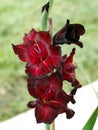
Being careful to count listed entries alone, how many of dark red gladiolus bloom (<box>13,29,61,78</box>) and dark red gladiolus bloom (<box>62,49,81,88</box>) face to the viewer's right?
1

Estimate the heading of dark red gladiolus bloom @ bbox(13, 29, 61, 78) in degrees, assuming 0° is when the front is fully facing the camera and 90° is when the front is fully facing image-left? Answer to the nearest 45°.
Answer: approximately 0°

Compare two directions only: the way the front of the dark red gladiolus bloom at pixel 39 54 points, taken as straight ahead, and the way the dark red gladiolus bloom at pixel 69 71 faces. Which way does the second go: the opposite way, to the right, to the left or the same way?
to the left

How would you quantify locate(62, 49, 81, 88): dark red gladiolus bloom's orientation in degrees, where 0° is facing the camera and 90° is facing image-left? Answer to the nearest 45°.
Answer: approximately 270°
